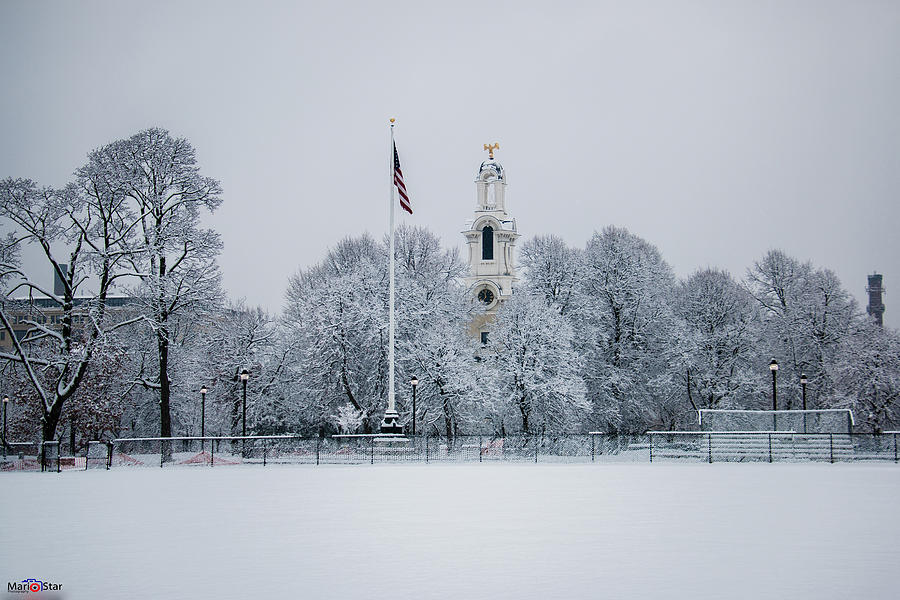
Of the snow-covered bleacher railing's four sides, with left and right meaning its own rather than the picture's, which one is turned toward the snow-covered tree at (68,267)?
right

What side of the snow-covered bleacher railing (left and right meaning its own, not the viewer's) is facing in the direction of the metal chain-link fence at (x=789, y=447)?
front

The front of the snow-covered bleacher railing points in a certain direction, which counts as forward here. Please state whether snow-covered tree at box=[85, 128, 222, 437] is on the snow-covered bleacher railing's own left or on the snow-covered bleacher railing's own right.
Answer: on the snow-covered bleacher railing's own right

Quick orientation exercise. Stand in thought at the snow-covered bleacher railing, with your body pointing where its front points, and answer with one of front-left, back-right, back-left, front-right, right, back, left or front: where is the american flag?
right
